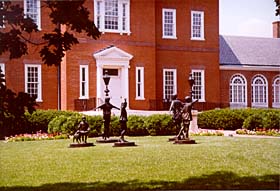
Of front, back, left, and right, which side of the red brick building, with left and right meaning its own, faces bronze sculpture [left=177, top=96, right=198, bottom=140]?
front

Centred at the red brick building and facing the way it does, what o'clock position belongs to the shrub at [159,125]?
The shrub is roughly at 12 o'clock from the red brick building.

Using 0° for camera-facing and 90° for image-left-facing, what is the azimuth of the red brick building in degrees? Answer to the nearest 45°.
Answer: approximately 0°

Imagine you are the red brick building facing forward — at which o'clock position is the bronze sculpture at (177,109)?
The bronze sculpture is roughly at 12 o'clock from the red brick building.

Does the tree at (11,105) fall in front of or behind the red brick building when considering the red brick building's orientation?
in front

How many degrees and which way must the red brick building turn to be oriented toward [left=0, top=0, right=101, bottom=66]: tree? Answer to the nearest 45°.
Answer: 0° — it already faces it

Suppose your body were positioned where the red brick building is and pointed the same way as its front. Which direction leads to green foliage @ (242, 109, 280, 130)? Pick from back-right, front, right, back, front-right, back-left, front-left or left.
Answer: front-left

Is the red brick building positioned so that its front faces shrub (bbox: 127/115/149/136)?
yes

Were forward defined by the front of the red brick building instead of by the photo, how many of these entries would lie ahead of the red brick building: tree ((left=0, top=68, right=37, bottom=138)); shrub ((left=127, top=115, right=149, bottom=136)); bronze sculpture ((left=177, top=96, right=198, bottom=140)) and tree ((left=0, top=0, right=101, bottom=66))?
4

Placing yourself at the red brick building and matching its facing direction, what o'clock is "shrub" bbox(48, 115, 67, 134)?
The shrub is roughly at 1 o'clock from the red brick building.

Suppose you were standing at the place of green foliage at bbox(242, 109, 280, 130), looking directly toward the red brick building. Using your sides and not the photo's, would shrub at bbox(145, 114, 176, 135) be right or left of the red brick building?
left
